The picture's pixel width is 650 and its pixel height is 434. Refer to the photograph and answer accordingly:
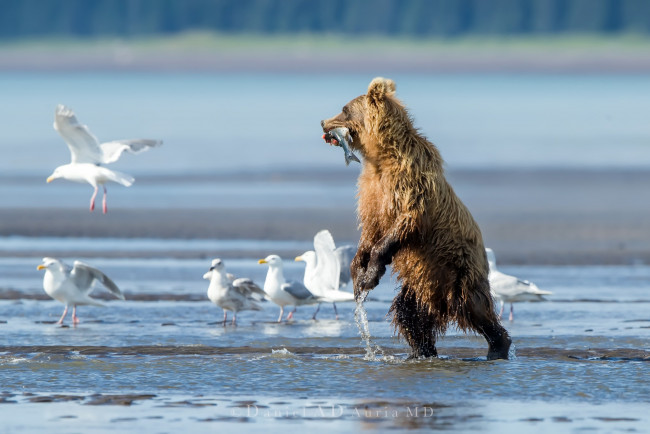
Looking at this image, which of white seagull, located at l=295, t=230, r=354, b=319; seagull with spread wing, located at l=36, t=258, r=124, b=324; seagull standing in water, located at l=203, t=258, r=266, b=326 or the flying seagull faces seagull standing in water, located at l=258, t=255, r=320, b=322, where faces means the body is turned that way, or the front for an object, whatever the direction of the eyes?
the white seagull

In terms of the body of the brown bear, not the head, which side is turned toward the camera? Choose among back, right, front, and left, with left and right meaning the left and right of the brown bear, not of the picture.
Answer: left

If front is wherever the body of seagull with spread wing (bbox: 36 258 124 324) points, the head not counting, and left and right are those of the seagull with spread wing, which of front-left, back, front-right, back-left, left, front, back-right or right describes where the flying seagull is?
right

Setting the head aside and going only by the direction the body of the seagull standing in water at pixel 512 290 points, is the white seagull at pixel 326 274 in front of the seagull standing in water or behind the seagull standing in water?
in front

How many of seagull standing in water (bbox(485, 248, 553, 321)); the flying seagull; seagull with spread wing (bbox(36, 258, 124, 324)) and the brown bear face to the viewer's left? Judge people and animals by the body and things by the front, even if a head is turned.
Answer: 4

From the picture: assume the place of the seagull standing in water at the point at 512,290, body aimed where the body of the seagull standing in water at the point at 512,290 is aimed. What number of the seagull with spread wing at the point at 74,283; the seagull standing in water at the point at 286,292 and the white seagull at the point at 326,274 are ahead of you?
3

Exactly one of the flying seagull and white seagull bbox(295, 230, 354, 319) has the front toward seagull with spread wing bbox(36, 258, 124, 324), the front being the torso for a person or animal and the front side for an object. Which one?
the white seagull

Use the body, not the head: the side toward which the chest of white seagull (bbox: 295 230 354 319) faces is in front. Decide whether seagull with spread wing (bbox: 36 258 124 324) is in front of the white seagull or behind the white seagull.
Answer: in front

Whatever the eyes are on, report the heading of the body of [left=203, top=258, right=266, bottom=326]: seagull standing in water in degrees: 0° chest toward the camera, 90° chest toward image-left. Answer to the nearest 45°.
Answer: approximately 45°

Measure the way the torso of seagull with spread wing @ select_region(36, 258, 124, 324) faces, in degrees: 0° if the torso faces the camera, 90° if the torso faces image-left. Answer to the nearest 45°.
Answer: approximately 90°

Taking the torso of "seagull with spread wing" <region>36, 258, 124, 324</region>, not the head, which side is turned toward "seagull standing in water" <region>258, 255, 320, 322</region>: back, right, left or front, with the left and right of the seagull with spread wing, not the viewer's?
back

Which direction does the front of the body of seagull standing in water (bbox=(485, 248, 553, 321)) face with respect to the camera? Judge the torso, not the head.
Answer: to the viewer's left

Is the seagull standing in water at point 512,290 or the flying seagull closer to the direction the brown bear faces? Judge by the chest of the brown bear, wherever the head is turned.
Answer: the flying seagull

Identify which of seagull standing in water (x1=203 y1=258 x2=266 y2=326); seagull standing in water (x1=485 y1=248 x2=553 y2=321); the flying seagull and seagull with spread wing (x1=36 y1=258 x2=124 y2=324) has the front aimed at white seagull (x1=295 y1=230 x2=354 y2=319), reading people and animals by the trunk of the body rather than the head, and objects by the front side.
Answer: seagull standing in water (x1=485 y1=248 x2=553 y2=321)

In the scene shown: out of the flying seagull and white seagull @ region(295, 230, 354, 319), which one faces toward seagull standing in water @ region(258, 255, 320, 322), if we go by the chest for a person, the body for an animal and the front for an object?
the white seagull

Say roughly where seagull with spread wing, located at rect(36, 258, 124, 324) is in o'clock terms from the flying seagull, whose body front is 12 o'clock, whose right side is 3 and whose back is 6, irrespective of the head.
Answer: The seagull with spread wing is roughly at 9 o'clock from the flying seagull.

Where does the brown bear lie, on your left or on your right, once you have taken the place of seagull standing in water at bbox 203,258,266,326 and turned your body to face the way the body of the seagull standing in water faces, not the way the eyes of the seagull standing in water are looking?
on your left

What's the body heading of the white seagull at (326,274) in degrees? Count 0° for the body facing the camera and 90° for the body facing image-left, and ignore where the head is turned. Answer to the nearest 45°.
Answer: approximately 90°
